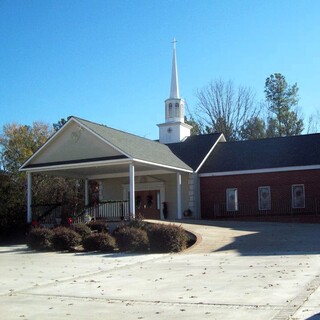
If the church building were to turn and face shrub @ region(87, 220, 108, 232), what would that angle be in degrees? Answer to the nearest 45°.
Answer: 0° — it already faces it

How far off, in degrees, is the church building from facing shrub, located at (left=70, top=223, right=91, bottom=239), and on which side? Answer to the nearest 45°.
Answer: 0° — it already faces it

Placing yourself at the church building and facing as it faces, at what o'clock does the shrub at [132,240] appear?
The shrub is roughly at 11 o'clock from the church building.

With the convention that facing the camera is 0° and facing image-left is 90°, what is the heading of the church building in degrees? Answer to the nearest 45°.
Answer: approximately 45°

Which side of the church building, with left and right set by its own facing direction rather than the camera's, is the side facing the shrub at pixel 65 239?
front

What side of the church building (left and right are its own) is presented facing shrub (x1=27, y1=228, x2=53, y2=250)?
front
